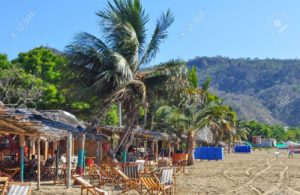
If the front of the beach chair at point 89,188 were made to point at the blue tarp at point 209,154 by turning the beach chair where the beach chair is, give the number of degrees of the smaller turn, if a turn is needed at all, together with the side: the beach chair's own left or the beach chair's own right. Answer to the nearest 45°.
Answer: approximately 90° to the beach chair's own left

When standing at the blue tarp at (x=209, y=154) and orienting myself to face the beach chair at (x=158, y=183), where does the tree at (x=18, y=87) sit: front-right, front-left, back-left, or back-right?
front-right

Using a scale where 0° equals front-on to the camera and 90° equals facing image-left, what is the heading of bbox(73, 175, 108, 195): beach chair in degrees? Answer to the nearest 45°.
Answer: approximately 270°

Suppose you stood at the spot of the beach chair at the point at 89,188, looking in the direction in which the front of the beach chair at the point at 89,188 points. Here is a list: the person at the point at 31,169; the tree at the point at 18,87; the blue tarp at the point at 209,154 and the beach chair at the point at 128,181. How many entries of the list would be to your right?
0

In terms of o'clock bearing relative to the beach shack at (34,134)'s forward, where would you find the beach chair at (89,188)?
The beach chair is roughly at 1 o'clock from the beach shack.

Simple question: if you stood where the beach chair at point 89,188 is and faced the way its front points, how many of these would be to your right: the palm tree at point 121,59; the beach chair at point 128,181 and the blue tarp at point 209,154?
0

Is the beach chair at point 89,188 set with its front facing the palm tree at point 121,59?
no

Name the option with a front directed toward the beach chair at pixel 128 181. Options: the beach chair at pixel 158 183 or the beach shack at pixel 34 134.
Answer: the beach shack

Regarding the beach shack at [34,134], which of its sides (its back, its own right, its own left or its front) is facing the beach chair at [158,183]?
front

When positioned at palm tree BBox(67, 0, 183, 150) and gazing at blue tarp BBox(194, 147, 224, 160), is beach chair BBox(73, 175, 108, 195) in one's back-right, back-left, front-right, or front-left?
back-right
